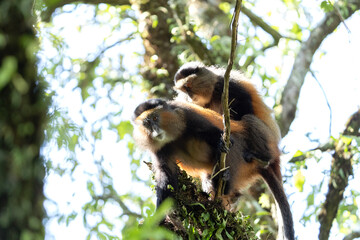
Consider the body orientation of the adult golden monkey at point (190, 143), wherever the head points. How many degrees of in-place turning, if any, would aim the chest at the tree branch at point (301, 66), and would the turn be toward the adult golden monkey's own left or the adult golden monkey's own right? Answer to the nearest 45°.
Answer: approximately 135° to the adult golden monkey's own right

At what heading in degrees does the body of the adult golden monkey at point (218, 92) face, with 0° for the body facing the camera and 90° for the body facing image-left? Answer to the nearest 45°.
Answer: approximately 90°

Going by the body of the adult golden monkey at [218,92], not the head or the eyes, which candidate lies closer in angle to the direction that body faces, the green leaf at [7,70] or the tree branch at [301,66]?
the green leaf

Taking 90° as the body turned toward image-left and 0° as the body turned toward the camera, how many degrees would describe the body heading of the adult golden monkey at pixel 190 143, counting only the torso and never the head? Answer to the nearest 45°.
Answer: approximately 90°

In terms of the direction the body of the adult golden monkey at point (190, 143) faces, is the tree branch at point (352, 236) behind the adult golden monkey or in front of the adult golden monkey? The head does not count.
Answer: behind

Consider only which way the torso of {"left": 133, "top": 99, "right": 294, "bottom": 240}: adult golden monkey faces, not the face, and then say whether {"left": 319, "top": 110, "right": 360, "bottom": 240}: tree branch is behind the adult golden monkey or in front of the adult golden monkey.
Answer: behind

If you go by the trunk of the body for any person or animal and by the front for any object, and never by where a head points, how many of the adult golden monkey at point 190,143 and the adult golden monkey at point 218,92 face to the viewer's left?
2
